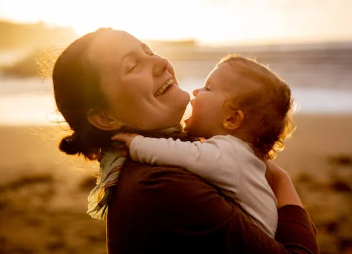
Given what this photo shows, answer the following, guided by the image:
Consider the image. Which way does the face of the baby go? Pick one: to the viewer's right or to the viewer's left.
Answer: to the viewer's left

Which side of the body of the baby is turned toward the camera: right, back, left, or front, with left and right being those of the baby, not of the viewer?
left
